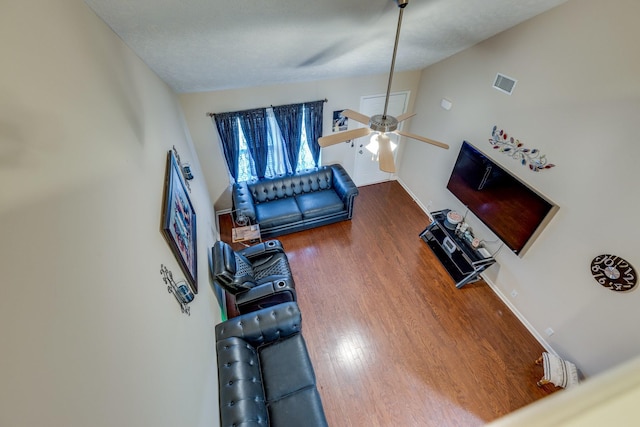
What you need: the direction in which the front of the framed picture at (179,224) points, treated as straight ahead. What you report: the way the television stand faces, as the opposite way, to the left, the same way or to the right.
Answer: the opposite way

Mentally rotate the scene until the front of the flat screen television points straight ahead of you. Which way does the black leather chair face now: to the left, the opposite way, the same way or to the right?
the opposite way

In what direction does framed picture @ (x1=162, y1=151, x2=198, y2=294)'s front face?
to the viewer's right

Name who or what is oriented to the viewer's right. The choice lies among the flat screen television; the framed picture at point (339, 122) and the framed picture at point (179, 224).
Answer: the framed picture at point (179, 224)

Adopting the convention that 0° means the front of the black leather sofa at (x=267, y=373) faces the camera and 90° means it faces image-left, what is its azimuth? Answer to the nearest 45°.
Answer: approximately 270°

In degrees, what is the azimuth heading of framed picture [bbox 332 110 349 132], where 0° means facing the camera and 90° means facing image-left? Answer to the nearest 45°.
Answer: approximately 0°

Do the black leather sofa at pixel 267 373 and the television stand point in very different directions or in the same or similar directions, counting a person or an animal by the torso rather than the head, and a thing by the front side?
very different directions

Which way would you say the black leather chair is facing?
to the viewer's right

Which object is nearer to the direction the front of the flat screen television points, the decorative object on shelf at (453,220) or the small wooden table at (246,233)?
the small wooden table

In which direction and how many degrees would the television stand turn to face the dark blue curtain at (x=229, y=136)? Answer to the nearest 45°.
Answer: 0° — it already faces it
